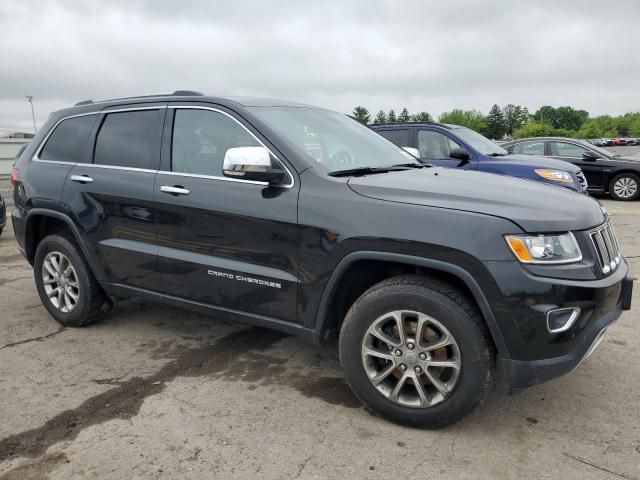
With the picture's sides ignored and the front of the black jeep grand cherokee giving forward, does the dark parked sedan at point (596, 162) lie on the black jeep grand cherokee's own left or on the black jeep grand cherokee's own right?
on the black jeep grand cherokee's own left

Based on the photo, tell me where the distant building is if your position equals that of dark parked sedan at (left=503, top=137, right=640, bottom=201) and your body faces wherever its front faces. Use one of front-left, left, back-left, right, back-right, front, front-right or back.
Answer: back

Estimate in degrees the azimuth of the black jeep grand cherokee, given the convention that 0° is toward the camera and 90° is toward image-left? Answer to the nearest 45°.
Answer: approximately 315°

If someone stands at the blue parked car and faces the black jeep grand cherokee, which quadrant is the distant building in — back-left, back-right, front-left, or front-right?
back-right

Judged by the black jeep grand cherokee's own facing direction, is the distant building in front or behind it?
behind

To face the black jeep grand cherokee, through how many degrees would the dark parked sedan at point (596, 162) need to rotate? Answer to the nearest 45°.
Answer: approximately 90° to its right

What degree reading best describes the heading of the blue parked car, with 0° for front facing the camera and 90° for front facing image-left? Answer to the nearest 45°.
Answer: approximately 315°

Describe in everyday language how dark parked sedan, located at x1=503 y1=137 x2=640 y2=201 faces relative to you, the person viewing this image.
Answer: facing to the right of the viewer
